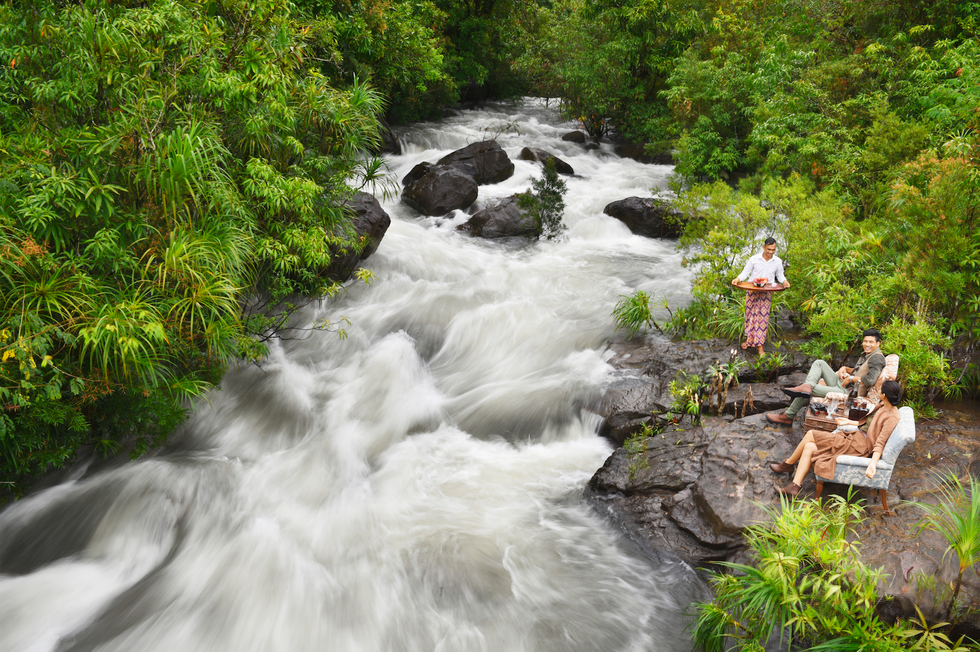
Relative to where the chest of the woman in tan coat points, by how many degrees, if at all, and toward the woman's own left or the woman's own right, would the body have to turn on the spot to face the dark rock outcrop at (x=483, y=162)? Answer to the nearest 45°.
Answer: approximately 45° to the woman's own right

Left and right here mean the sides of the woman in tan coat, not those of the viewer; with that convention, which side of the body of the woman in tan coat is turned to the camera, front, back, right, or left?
left

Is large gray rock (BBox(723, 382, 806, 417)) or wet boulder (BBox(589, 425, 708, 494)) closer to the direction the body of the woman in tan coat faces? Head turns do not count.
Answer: the wet boulder

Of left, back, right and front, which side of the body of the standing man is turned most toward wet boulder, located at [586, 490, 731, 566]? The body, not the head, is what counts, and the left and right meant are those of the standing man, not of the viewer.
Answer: front

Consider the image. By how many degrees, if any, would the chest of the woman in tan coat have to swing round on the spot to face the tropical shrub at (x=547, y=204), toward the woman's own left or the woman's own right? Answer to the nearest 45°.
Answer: approximately 45° to the woman's own right

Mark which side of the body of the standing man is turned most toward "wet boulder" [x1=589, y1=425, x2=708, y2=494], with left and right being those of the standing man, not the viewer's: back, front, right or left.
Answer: front

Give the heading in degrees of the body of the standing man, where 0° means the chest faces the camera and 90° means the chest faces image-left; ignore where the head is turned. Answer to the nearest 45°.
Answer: approximately 0°

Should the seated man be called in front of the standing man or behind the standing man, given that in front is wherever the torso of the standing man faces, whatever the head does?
in front

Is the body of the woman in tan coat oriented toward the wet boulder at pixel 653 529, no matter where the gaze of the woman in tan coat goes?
yes

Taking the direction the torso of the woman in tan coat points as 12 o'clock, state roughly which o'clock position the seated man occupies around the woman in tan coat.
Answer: The seated man is roughly at 3 o'clock from the woman in tan coat.

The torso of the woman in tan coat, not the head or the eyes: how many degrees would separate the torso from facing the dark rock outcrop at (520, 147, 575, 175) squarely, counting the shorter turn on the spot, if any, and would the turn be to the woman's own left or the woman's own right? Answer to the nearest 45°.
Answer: approximately 45° to the woman's own right

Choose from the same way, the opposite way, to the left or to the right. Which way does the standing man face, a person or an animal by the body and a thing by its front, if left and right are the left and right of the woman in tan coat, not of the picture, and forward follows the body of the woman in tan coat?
to the left
